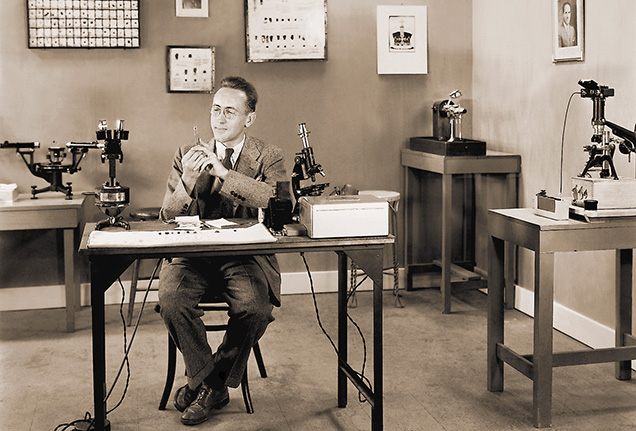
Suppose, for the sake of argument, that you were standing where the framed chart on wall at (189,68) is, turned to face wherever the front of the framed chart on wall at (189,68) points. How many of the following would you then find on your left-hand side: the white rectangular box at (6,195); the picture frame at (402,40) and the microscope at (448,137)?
2

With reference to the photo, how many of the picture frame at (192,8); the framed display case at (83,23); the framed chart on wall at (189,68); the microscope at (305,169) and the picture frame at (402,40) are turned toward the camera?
4

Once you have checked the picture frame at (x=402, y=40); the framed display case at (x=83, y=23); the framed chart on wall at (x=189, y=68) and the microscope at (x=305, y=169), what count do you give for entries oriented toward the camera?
3

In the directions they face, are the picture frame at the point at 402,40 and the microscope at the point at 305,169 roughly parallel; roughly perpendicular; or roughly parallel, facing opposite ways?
roughly perpendicular

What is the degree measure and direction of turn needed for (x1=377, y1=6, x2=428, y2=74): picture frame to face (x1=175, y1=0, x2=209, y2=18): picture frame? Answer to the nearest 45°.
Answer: approximately 90° to its right
